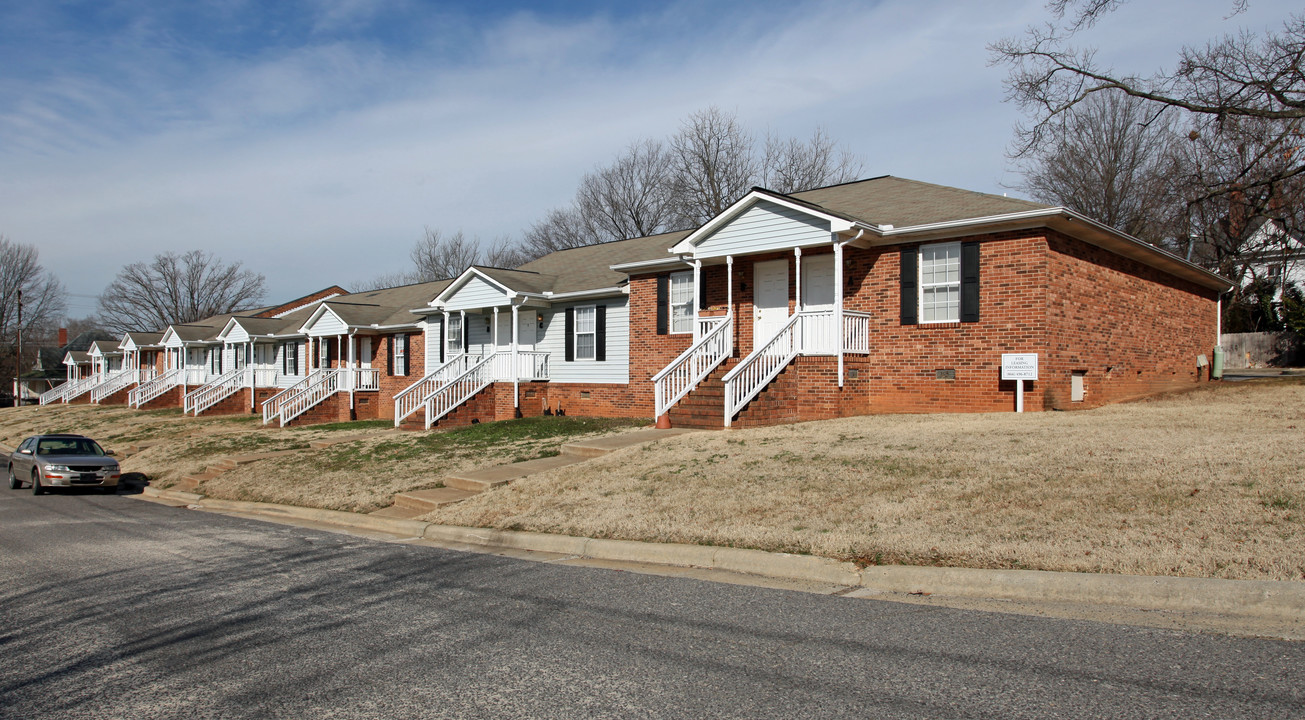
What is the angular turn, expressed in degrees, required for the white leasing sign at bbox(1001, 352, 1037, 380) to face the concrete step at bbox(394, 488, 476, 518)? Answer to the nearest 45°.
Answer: approximately 45° to its right

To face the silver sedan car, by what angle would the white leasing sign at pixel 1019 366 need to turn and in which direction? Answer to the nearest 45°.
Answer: approximately 90° to its right

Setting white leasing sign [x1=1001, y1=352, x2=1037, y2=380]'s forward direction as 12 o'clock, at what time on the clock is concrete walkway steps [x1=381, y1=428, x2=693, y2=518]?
The concrete walkway steps is roughly at 2 o'clock from the white leasing sign.

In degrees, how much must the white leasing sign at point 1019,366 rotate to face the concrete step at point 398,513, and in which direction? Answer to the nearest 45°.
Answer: approximately 45° to its right

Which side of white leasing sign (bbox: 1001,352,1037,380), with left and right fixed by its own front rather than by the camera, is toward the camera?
front
